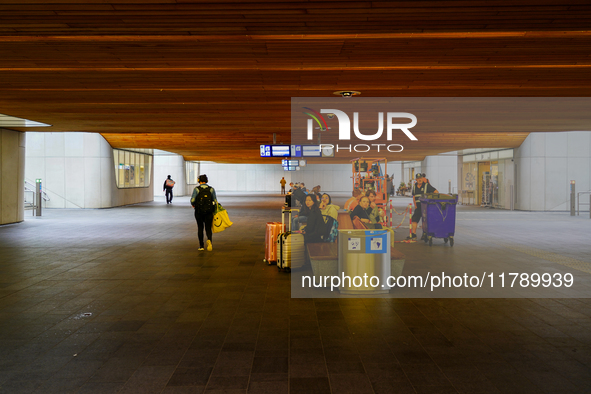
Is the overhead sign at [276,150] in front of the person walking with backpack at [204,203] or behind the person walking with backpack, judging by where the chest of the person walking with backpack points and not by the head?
in front

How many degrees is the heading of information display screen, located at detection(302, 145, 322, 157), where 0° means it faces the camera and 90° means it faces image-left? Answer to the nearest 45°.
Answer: approximately 0°

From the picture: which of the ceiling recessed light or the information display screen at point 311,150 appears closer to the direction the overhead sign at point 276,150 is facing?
the ceiling recessed light

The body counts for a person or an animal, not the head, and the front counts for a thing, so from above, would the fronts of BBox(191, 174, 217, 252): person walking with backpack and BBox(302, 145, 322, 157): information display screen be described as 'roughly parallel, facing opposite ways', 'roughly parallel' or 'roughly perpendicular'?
roughly parallel, facing opposite ways

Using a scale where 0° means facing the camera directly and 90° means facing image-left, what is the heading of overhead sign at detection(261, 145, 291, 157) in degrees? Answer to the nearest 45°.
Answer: approximately 0°

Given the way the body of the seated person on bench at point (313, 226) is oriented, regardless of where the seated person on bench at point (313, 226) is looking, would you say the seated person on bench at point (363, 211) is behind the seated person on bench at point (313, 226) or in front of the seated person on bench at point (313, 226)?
behind

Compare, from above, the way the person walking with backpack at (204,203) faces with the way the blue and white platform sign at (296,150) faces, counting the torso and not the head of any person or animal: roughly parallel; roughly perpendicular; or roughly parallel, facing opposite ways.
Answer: roughly parallel, facing opposite ways

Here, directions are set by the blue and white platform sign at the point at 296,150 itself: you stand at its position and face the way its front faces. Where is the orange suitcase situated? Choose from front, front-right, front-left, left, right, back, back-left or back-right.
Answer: front

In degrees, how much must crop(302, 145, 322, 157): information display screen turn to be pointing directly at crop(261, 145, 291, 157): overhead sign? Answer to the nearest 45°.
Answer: approximately 90° to its right

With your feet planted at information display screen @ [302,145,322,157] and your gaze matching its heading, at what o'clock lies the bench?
The bench is roughly at 12 o'clock from the information display screen.

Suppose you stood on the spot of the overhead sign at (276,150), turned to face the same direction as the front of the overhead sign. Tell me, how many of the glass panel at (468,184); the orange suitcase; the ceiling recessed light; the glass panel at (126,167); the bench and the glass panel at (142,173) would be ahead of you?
3

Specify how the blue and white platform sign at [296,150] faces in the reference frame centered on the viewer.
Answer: facing the viewer

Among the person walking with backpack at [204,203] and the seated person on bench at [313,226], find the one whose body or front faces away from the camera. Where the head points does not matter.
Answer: the person walking with backpack

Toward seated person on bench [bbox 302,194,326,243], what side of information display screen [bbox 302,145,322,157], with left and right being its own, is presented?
front

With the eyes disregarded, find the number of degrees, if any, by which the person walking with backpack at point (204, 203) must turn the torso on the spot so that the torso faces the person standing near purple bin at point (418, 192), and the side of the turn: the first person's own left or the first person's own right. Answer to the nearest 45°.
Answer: approximately 90° to the first person's own right

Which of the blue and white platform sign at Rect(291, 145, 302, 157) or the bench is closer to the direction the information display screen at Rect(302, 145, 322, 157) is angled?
the bench
